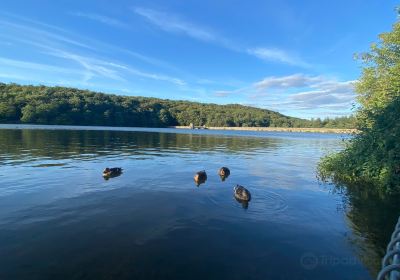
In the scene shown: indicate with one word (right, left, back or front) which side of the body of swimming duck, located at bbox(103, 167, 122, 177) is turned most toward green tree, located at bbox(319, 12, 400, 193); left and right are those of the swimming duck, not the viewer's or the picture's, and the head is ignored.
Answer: back

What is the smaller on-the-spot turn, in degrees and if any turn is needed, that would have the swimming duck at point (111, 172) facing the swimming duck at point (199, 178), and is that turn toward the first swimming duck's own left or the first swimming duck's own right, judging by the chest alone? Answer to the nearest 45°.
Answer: approximately 135° to the first swimming duck's own left

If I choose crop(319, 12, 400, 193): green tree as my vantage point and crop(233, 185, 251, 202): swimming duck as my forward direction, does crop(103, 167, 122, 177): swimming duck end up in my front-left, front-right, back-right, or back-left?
front-right

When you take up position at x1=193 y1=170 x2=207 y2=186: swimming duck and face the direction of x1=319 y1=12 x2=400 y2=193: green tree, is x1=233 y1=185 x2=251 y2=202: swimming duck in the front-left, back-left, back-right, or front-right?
front-right

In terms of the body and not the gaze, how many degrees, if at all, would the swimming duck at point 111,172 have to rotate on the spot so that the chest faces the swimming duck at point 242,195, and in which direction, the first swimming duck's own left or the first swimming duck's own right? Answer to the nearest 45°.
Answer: approximately 135° to the first swimming duck's own left

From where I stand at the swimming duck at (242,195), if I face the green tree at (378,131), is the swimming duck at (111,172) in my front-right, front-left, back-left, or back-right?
back-left

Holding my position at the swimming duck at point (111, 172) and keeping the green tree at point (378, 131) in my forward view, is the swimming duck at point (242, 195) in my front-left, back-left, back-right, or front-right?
front-right
